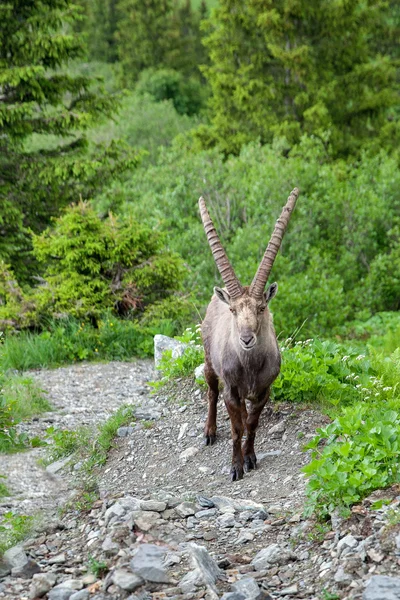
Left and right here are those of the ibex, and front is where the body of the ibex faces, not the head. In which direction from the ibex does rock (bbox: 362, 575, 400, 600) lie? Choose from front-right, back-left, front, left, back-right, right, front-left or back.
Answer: front

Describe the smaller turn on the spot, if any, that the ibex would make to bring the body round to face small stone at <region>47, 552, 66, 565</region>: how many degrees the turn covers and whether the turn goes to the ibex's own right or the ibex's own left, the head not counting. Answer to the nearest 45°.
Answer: approximately 45° to the ibex's own right

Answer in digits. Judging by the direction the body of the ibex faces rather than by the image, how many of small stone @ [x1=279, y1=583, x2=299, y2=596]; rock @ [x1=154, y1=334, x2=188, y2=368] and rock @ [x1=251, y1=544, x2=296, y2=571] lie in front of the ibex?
2

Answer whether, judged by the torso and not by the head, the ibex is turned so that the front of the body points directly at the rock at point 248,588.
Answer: yes

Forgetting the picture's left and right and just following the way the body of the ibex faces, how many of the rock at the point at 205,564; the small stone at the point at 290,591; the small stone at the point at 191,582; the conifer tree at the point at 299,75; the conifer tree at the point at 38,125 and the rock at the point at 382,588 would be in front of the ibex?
4

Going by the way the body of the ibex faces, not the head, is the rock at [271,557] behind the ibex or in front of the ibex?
in front

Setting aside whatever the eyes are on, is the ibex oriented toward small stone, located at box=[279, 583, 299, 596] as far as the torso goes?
yes

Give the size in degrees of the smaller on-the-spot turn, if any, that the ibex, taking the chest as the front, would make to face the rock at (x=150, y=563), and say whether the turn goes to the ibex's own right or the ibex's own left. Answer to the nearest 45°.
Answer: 0° — it already faces it

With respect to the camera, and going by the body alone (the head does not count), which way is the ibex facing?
toward the camera

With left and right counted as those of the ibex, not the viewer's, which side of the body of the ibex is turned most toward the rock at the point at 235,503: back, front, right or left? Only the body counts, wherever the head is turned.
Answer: front

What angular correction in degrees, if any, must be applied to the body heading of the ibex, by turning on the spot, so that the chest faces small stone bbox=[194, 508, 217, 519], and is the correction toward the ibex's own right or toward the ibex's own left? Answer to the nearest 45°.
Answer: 0° — it already faces it

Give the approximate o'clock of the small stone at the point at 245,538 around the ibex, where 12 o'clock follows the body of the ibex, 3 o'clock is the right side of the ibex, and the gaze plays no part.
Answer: The small stone is roughly at 12 o'clock from the ibex.

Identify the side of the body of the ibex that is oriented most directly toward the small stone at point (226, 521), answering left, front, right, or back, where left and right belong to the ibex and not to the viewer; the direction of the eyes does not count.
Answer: front

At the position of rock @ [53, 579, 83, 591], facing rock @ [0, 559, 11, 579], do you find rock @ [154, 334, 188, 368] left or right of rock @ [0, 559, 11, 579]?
right

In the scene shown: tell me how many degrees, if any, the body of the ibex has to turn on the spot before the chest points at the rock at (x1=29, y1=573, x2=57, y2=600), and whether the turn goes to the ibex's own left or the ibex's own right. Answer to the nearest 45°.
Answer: approximately 45° to the ibex's own right
